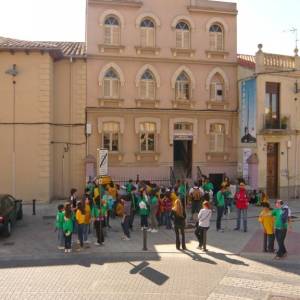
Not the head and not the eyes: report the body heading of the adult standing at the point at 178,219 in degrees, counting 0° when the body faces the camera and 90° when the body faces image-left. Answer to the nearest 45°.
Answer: approximately 180°

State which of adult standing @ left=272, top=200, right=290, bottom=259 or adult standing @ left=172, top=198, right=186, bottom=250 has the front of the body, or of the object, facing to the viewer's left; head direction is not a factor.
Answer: adult standing @ left=272, top=200, right=290, bottom=259

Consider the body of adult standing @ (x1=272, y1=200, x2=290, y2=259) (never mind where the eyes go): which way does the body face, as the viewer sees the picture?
to the viewer's left

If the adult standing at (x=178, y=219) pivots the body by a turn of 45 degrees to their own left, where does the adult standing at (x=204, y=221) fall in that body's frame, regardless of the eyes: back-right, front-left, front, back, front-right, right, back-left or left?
back-right

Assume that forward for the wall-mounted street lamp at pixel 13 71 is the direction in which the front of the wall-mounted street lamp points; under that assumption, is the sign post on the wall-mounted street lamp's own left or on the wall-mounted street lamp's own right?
on the wall-mounted street lamp's own left

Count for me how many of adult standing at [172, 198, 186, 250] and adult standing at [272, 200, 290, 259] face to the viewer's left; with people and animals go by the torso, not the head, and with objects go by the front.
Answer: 1

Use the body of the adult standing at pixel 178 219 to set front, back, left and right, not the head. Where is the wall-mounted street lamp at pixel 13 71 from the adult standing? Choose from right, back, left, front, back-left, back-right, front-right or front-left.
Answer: front-left

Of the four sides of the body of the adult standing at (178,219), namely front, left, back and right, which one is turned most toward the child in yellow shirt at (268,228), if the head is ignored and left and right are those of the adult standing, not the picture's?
right

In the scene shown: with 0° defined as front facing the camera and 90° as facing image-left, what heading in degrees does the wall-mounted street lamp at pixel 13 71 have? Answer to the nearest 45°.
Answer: approximately 45°

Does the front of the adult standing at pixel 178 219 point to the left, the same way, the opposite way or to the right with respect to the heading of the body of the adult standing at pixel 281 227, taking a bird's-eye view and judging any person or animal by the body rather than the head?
to the right

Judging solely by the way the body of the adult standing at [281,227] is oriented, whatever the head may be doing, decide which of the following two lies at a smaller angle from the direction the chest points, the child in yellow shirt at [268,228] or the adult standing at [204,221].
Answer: the adult standing

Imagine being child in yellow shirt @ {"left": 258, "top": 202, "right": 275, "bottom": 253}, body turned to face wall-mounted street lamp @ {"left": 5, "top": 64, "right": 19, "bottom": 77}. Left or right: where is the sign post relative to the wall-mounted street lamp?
left

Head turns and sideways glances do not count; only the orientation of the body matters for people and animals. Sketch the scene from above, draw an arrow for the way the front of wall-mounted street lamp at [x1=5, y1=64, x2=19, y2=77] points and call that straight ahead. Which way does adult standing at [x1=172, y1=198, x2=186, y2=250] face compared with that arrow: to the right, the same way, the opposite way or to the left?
the opposite way
